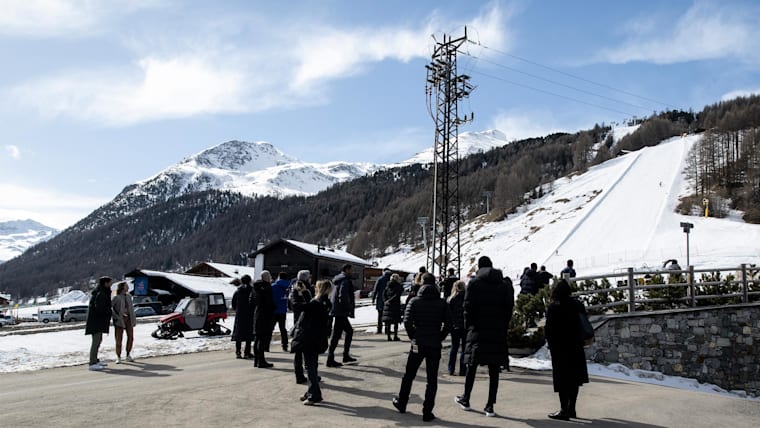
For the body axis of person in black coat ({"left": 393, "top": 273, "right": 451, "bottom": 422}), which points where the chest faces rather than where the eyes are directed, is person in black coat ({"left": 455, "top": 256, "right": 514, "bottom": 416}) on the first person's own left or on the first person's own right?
on the first person's own right

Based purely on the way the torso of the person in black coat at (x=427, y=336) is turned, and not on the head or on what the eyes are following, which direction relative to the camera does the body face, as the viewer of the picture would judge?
away from the camera

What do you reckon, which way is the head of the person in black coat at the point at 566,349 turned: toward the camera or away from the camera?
away from the camera

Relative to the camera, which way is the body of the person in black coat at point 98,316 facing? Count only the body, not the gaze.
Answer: to the viewer's right

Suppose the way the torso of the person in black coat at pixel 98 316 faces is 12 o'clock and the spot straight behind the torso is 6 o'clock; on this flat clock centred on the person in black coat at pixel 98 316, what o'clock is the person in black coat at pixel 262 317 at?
the person in black coat at pixel 262 317 is roughly at 1 o'clock from the person in black coat at pixel 98 316.

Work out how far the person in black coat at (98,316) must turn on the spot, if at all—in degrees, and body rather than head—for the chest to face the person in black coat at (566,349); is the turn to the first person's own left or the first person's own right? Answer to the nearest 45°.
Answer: approximately 45° to the first person's own right

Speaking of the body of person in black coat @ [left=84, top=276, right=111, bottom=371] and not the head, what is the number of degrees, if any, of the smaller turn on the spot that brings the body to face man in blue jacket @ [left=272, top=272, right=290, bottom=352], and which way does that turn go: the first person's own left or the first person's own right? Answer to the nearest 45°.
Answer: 0° — they already face them

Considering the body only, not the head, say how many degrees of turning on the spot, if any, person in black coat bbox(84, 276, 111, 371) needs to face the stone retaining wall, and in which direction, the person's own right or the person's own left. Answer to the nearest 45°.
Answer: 0° — they already face it
